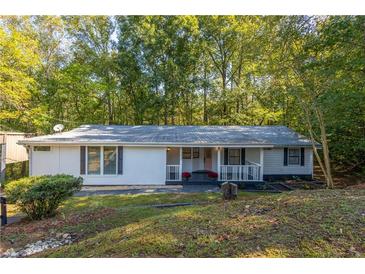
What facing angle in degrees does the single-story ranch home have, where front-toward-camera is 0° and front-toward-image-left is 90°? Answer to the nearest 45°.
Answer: approximately 0°

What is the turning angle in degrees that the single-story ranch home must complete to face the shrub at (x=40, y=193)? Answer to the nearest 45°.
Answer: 0° — it already faces it
